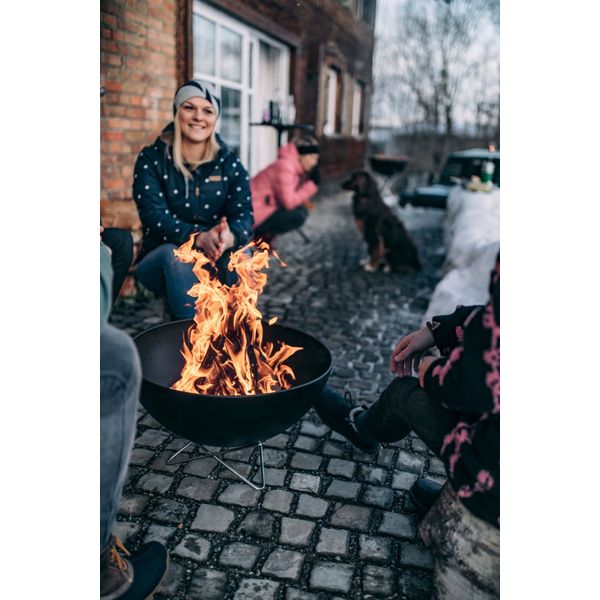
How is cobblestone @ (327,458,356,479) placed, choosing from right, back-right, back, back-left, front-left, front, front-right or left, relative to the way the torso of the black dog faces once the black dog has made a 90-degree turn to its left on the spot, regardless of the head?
front

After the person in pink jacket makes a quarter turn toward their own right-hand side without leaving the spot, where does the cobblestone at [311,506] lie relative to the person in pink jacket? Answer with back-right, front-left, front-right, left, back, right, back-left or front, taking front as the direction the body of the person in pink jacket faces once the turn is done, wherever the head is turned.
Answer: front

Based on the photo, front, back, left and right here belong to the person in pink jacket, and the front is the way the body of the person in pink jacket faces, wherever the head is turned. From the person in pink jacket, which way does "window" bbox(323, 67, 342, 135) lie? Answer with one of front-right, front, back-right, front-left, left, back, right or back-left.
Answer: left

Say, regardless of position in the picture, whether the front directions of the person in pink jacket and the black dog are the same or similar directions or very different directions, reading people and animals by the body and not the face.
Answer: very different directions

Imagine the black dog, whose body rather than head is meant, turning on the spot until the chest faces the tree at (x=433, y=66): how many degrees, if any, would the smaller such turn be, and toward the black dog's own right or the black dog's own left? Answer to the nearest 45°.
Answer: approximately 90° to the black dog's own right

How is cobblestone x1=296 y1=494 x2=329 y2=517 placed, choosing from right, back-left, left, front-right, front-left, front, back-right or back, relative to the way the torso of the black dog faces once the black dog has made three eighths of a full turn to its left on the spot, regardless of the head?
front-right

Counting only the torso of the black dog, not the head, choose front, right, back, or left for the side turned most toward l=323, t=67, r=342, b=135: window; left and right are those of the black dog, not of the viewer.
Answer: right

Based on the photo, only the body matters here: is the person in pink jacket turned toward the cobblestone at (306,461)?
no

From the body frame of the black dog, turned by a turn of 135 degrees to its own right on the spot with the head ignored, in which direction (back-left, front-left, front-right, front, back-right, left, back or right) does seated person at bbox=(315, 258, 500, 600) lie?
back-right

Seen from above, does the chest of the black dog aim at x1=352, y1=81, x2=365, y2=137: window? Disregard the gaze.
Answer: no

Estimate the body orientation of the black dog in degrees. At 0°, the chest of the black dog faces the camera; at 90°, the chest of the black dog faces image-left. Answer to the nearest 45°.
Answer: approximately 90°

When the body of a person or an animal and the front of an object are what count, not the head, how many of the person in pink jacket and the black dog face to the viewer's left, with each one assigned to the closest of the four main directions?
1

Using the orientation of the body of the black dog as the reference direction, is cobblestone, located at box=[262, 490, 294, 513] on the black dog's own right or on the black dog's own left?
on the black dog's own left

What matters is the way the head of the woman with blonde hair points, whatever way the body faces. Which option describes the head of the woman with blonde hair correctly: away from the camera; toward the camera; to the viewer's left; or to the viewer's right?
toward the camera

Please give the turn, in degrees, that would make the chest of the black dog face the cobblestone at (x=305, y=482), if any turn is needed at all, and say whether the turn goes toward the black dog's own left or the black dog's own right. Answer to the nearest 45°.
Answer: approximately 90° to the black dog's own left
